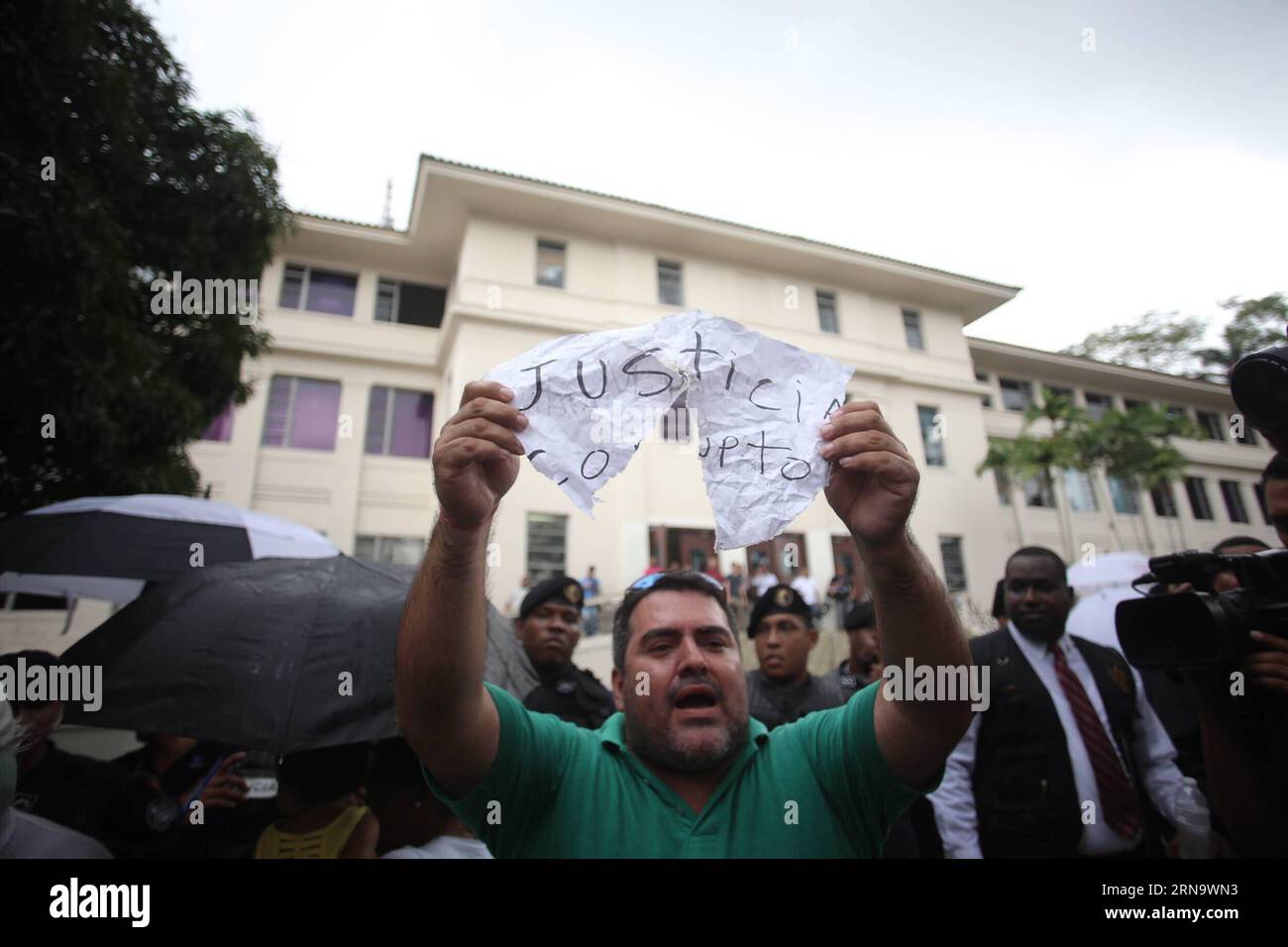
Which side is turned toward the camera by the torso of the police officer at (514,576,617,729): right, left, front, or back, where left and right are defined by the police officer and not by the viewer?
front

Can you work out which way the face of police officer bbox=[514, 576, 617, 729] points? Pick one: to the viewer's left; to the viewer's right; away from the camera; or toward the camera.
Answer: toward the camera

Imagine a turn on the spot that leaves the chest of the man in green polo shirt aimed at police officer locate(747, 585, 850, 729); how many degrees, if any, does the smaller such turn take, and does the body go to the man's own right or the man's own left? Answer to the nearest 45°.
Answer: approximately 180°

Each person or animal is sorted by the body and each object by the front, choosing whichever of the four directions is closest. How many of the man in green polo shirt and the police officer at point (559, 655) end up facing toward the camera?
2

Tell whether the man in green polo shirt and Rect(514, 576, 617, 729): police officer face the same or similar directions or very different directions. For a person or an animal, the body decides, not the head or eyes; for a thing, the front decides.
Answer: same or similar directions

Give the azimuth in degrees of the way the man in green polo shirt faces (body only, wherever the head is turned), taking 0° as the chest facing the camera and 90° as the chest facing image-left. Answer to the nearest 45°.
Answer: approximately 0°

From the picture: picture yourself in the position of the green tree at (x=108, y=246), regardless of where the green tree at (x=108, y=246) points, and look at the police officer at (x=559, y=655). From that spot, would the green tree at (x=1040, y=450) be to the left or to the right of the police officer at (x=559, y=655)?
left

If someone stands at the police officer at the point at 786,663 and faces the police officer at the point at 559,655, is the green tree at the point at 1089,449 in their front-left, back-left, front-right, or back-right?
back-right

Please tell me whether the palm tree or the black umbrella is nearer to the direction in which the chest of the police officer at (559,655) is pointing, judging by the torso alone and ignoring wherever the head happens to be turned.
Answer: the black umbrella

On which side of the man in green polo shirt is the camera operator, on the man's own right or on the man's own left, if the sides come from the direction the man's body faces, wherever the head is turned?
on the man's own left

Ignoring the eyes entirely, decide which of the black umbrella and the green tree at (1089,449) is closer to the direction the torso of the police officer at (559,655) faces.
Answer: the black umbrella

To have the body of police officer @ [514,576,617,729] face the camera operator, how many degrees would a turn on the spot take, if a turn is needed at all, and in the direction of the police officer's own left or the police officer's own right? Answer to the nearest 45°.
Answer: approximately 45° to the police officer's own left

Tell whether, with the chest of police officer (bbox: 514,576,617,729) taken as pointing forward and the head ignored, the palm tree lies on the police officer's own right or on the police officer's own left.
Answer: on the police officer's own left

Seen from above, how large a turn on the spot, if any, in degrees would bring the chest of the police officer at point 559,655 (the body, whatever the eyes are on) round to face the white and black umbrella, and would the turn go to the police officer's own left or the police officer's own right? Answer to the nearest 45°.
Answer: approximately 90° to the police officer's own right

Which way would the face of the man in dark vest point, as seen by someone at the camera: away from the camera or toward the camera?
toward the camera

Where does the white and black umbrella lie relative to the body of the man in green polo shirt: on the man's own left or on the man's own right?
on the man's own right
